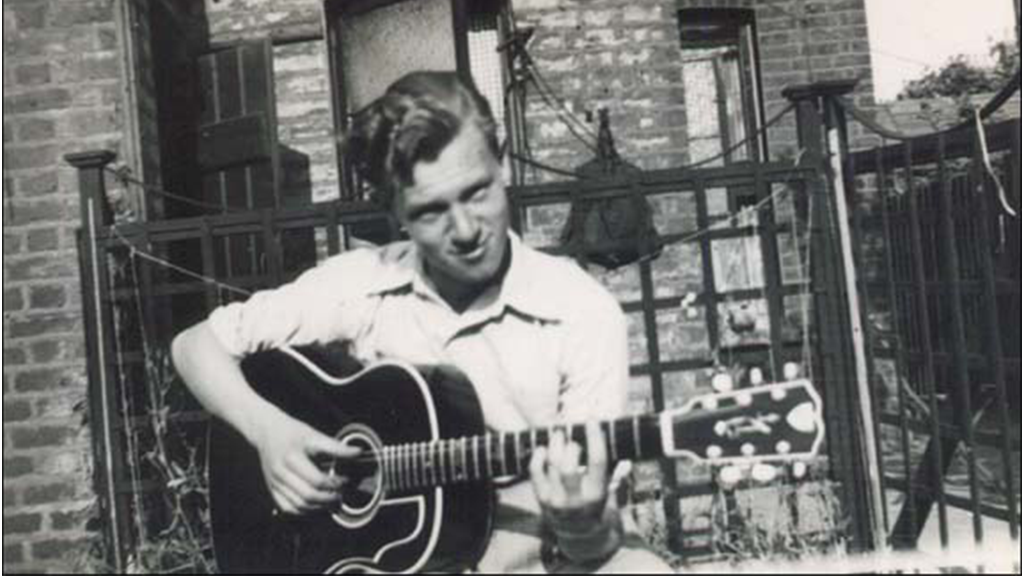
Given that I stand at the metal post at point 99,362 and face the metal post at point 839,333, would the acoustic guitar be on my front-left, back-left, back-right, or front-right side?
front-right

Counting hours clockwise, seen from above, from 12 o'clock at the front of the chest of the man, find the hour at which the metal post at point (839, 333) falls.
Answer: The metal post is roughly at 8 o'clock from the man.

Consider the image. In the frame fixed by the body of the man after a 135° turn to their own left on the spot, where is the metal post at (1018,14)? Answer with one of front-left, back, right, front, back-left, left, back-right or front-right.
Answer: front-right

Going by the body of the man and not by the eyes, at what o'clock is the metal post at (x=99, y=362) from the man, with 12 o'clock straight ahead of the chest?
The metal post is roughly at 4 o'clock from the man.

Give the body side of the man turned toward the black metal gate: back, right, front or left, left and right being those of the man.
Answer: left

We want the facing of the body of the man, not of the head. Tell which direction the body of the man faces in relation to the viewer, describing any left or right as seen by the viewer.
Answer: facing the viewer

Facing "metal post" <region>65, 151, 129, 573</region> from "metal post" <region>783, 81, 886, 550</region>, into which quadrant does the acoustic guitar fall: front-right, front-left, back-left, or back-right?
front-left
